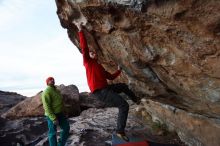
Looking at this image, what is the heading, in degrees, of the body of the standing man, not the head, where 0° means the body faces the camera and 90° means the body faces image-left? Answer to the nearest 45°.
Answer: approximately 315°

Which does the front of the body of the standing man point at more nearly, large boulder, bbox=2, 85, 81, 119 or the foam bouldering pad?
the foam bouldering pad
